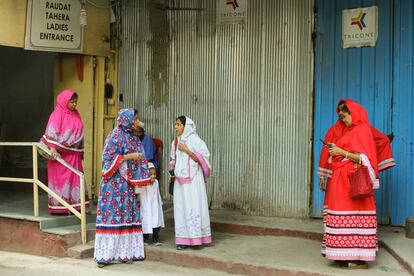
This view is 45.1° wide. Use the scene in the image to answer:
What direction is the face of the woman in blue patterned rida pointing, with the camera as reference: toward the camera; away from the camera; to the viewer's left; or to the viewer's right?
to the viewer's right

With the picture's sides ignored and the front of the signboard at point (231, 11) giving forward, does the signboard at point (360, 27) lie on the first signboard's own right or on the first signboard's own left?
on the first signboard's own left

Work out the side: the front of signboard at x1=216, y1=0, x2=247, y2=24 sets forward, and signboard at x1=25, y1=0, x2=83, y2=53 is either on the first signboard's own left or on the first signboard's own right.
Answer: on the first signboard's own right

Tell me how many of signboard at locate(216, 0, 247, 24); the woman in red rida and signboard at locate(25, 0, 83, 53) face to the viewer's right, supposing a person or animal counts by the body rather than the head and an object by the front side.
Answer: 0

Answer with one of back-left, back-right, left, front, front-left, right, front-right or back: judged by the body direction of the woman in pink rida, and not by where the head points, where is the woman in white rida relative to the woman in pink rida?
front

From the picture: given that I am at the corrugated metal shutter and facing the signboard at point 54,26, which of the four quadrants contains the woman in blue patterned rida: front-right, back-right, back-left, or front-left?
front-left

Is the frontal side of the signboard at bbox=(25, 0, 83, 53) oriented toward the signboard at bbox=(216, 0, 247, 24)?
no

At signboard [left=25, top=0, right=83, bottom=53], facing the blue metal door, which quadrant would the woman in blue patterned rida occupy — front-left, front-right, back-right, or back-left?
front-right

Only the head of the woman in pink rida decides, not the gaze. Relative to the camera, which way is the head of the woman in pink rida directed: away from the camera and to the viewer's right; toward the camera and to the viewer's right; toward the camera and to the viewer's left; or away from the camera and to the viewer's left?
toward the camera and to the viewer's right

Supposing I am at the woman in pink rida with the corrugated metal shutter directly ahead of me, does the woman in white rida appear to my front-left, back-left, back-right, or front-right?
front-right

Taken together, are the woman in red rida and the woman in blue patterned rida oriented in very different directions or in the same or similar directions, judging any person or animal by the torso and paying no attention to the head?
very different directions

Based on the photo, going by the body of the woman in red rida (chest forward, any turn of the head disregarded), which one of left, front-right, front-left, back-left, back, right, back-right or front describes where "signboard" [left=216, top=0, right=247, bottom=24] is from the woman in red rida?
right

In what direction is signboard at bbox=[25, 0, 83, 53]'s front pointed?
toward the camera

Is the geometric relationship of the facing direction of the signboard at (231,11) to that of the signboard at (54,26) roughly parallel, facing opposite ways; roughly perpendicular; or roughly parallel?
roughly parallel

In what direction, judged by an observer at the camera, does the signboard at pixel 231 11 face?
facing the viewer
